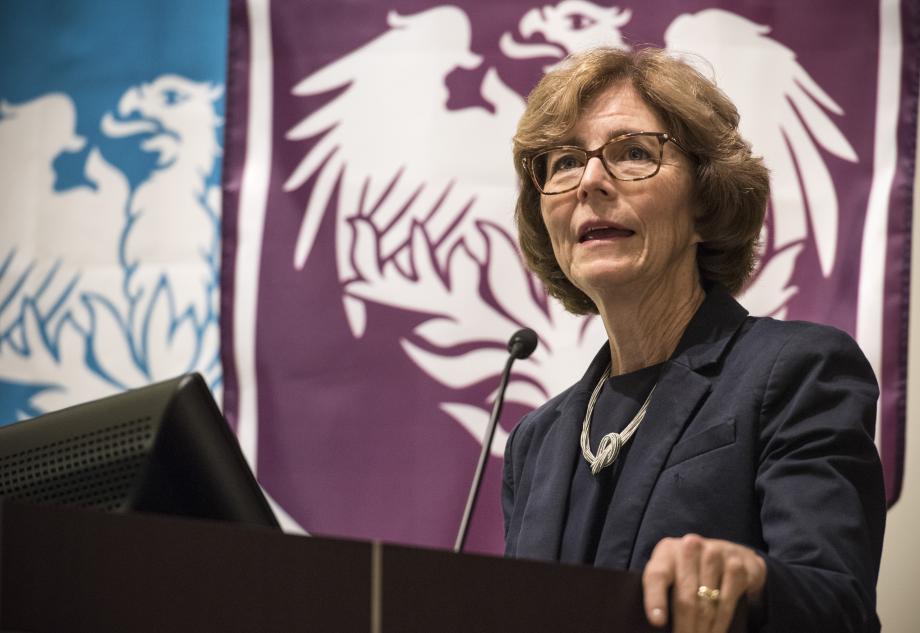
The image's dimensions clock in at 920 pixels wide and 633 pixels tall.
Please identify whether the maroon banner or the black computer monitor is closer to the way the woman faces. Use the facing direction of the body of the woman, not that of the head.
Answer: the black computer monitor

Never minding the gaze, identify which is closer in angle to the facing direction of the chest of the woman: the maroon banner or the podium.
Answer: the podium

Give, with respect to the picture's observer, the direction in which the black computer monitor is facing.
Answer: facing away from the viewer and to the right of the viewer

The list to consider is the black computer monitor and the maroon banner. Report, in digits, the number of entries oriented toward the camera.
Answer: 1

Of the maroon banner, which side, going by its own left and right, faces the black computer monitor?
front

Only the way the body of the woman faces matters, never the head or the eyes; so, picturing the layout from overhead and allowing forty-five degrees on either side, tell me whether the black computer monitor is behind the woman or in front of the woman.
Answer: in front

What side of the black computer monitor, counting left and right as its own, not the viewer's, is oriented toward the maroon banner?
front

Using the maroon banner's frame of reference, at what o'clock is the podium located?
The podium is roughly at 12 o'clock from the maroon banner.

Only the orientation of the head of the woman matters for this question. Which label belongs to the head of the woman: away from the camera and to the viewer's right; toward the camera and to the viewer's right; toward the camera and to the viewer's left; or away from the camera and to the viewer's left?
toward the camera and to the viewer's left

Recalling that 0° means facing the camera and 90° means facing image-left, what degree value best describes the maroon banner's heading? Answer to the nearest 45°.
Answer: approximately 0°
